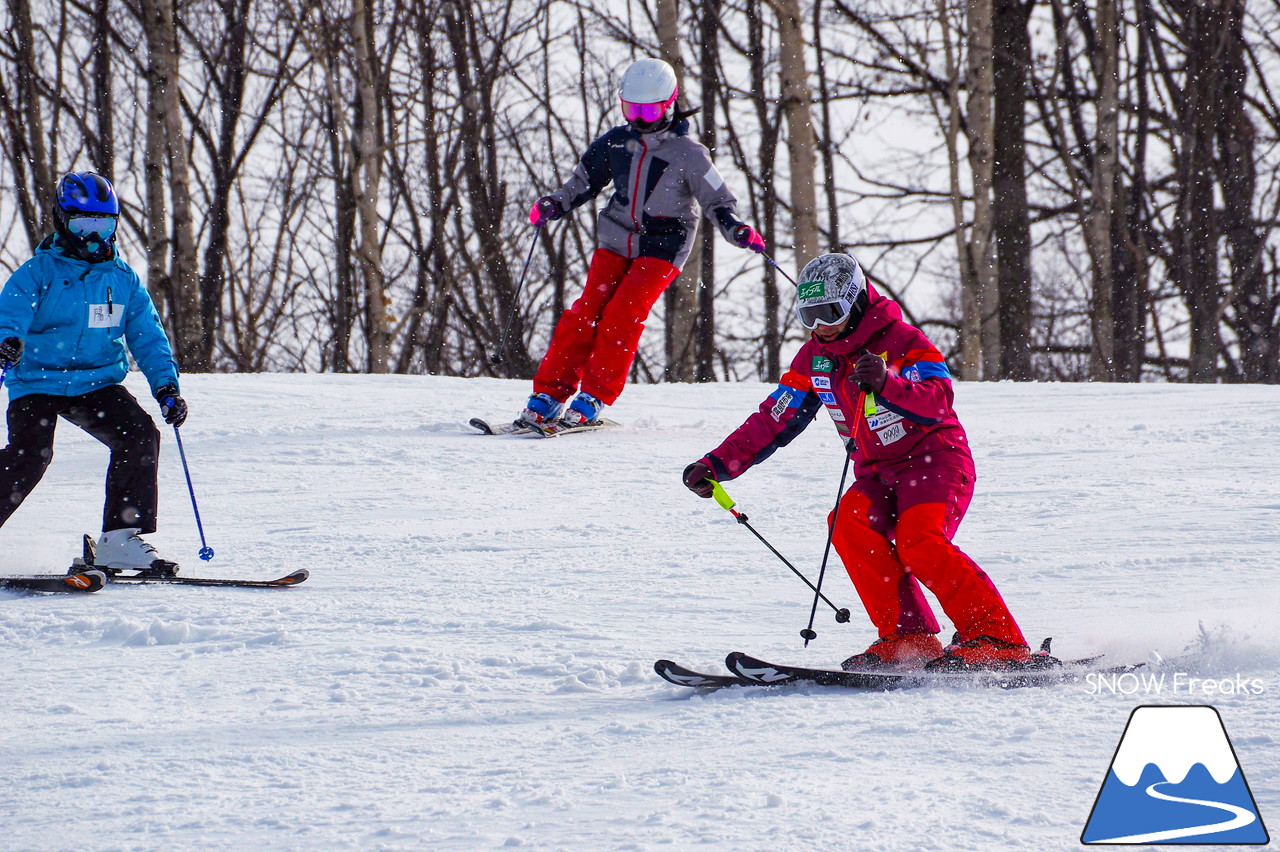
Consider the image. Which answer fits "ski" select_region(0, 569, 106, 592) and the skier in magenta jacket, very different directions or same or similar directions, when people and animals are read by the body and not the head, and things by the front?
very different directions

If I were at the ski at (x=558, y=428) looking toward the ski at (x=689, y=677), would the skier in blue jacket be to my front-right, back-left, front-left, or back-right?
front-right

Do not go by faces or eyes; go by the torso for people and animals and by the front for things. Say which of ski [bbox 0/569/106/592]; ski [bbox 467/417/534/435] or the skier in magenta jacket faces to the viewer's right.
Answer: ski [bbox 0/569/106/592]

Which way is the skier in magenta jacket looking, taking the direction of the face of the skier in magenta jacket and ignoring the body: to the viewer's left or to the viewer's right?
to the viewer's left

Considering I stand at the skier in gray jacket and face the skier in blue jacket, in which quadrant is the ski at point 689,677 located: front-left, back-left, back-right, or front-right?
front-left

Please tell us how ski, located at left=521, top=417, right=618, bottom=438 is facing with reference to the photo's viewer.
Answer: facing the viewer and to the left of the viewer

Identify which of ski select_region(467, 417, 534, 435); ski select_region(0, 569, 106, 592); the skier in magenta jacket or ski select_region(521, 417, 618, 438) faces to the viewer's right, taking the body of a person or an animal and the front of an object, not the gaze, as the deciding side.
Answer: ski select_region(0, 569, 106, 592)

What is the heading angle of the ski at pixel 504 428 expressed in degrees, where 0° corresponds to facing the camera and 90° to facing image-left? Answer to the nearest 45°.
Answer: approximately 45°

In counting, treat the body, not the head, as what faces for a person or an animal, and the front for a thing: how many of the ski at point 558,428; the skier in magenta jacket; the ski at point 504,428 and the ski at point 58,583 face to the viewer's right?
1

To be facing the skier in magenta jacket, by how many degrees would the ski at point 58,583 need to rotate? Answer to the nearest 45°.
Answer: approximately 45° to its right

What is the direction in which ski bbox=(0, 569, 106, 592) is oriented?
to the viewer's right

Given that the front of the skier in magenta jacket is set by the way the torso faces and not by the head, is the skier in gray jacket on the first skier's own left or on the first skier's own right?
on the first skier's own right

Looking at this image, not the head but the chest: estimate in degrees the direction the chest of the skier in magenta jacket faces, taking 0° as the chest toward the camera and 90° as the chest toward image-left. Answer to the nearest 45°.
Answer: approximately 45°

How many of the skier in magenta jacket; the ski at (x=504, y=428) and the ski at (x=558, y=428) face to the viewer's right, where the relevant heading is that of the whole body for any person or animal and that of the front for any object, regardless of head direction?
0
